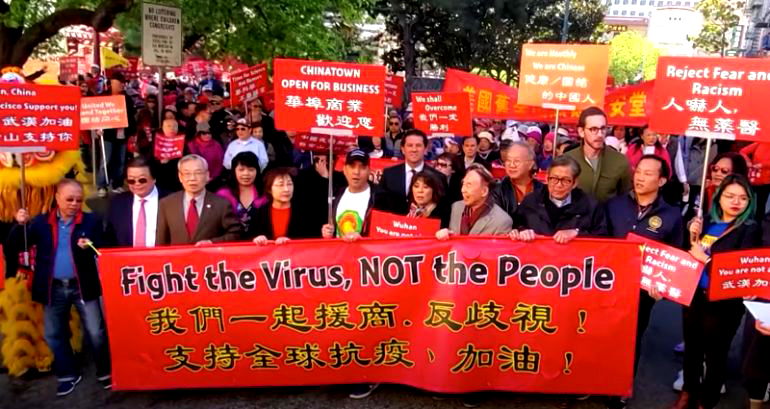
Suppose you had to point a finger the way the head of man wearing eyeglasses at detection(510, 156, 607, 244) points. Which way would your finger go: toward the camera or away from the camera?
toward the camera

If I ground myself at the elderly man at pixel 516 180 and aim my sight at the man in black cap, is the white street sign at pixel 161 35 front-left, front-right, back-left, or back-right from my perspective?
front-right

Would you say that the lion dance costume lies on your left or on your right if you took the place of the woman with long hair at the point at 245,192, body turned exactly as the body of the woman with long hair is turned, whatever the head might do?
on your right

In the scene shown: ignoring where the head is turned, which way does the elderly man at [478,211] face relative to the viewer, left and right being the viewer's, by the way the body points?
facing the viewer and to the left of the viewer

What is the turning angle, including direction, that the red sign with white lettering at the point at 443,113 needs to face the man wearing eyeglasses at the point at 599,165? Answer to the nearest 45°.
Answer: approximately 45° to its left

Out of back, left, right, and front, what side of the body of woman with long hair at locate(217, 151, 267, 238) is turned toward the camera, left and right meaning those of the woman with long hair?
front

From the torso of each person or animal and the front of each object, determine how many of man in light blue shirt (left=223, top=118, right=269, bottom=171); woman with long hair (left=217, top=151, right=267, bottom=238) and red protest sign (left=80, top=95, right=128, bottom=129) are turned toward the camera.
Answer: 3

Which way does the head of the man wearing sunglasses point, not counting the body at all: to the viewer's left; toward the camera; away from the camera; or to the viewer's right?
toward the camera

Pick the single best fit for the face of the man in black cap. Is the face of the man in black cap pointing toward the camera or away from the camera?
toward the camera

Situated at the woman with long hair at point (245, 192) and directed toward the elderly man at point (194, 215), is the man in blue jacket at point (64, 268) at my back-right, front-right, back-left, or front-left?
front-right

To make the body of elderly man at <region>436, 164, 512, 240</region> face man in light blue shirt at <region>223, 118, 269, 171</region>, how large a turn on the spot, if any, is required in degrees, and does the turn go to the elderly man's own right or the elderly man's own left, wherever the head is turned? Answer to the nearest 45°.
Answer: approximately 90° to the elderly man's own right

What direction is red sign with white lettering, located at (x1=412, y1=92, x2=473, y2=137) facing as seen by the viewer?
toward the camera

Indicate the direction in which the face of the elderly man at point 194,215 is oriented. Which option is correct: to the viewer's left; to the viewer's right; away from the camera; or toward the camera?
toward the camera

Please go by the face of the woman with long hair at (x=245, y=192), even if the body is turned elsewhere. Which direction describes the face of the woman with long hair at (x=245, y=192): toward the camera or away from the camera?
toward the camera

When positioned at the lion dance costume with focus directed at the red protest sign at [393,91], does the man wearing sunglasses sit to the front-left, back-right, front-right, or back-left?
front-right

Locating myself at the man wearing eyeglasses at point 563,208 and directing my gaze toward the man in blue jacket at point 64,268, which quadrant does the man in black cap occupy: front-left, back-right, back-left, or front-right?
front-right

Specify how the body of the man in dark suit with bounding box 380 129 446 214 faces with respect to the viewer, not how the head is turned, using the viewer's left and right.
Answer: facing the viewer

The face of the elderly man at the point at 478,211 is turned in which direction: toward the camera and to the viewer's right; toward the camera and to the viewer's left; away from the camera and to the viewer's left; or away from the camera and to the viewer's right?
toward the camera and to the viewer's left

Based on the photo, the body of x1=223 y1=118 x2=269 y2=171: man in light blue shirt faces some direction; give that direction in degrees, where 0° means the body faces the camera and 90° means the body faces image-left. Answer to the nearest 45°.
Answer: approximately 0°

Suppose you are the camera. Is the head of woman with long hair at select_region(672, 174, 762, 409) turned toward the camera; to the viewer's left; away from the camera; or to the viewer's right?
toward the camera
